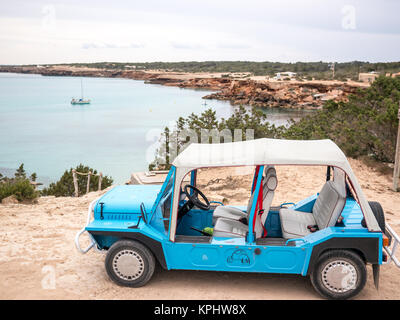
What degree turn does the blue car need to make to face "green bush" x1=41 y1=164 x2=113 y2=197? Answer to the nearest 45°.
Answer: approximately 45° to its right

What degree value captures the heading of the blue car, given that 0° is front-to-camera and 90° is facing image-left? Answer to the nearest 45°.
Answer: approximately 90°
